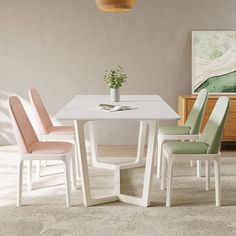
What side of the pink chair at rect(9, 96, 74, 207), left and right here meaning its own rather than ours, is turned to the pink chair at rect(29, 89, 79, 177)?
left

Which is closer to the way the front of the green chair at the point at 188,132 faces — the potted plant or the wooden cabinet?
the potted plant

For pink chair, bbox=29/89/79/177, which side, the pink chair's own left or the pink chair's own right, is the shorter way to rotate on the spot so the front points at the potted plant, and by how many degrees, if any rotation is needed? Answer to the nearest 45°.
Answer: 0° — it already faces it

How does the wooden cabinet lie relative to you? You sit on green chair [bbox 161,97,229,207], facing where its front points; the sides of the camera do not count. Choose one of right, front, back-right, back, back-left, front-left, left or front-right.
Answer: right

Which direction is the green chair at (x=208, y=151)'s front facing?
to the viewer's left

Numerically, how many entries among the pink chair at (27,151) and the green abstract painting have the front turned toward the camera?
1

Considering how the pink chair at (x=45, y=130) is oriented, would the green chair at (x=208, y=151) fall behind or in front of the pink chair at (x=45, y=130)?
in front

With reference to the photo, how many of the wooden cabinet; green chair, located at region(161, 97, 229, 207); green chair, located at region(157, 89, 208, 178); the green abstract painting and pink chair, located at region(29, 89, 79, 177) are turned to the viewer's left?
2

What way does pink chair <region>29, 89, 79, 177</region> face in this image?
to the viewer's right

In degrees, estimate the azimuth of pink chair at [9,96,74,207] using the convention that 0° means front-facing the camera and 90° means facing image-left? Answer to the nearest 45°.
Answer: approximately 270°

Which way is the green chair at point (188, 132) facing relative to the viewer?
to the viewer's left
